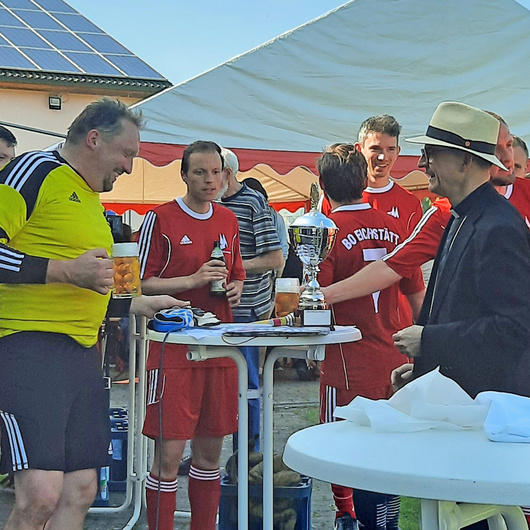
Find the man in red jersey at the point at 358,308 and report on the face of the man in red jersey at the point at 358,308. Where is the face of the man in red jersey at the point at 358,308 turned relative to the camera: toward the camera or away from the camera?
away from the camera

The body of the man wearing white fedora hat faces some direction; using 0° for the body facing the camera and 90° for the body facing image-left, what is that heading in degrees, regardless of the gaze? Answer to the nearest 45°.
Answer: approximately 90°

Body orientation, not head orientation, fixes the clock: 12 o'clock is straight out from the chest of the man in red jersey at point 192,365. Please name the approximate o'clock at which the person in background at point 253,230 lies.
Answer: The person in background is roughly at 8 o'clock from the man in red jersey.

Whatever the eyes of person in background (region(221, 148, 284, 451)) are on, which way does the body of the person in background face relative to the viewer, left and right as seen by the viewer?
facing to the left of the viewer

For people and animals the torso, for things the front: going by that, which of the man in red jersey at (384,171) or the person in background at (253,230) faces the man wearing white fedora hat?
the man in red jersey

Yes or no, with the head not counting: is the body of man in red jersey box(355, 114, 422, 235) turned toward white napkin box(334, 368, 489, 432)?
yes
